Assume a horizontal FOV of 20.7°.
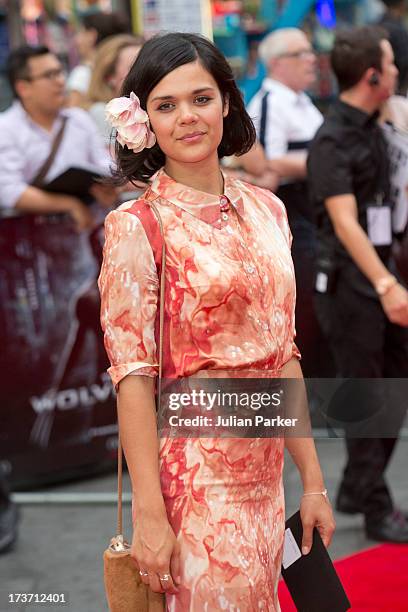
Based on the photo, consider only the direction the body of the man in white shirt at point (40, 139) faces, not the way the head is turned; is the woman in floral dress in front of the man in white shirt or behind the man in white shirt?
in front

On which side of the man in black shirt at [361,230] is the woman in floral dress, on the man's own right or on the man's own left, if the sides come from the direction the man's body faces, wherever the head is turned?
on the man's own right

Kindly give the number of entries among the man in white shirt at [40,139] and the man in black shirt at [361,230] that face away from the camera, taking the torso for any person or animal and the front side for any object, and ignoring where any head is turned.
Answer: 0

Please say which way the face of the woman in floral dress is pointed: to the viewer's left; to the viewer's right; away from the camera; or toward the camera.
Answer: toward the camera

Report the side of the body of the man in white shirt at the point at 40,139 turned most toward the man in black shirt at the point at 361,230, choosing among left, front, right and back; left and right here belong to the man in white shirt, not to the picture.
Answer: front

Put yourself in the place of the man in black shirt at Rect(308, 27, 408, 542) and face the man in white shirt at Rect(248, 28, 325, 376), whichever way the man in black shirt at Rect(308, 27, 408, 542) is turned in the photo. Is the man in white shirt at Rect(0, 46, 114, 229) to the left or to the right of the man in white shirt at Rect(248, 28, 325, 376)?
left

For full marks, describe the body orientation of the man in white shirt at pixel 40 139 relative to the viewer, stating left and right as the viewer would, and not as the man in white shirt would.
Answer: facing the viewer and to the right of the viewer

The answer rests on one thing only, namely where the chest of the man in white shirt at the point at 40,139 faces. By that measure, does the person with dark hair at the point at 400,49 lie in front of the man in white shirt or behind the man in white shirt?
in front

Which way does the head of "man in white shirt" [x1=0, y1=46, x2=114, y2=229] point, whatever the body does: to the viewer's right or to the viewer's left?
to the viewer's right
